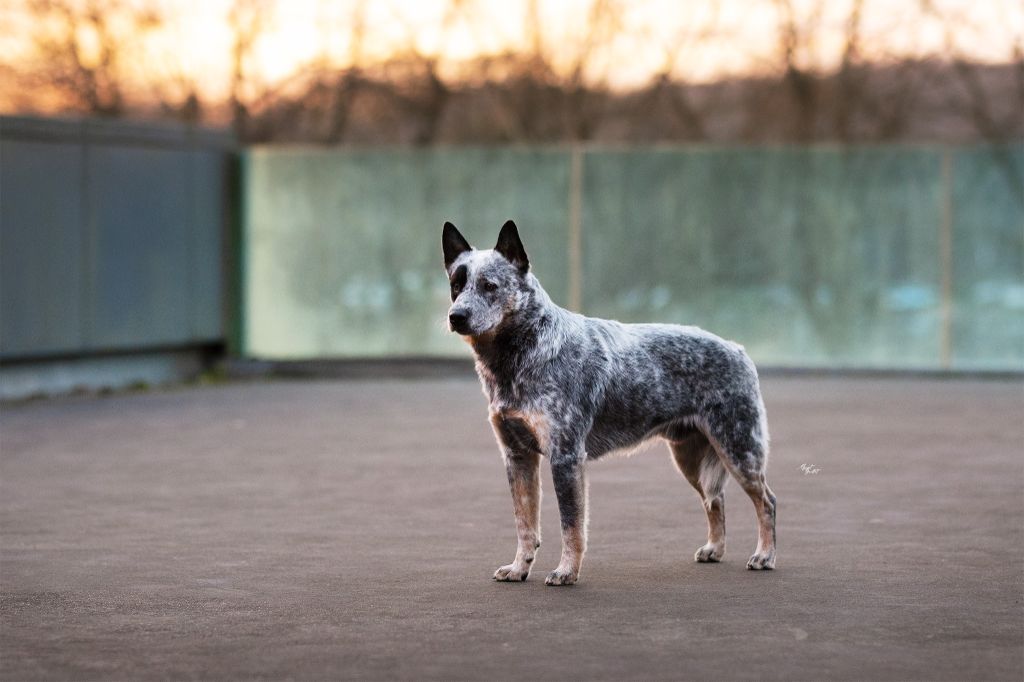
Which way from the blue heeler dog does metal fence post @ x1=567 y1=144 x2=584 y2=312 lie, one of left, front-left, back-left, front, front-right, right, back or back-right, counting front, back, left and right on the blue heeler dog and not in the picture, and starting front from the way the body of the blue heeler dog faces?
back-right

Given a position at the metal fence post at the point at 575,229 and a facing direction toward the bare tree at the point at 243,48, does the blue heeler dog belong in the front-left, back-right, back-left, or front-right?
back-left

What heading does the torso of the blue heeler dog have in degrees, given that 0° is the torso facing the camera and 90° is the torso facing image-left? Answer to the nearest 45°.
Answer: approximately 45°

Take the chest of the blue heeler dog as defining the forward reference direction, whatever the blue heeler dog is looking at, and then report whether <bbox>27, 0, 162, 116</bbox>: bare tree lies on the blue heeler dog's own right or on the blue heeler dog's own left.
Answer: on the blue heeler dog's own right

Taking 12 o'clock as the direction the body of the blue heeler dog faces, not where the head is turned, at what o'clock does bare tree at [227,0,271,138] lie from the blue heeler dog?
The bare tree is roughly at 4 o'clock from the blue heeler dog.
